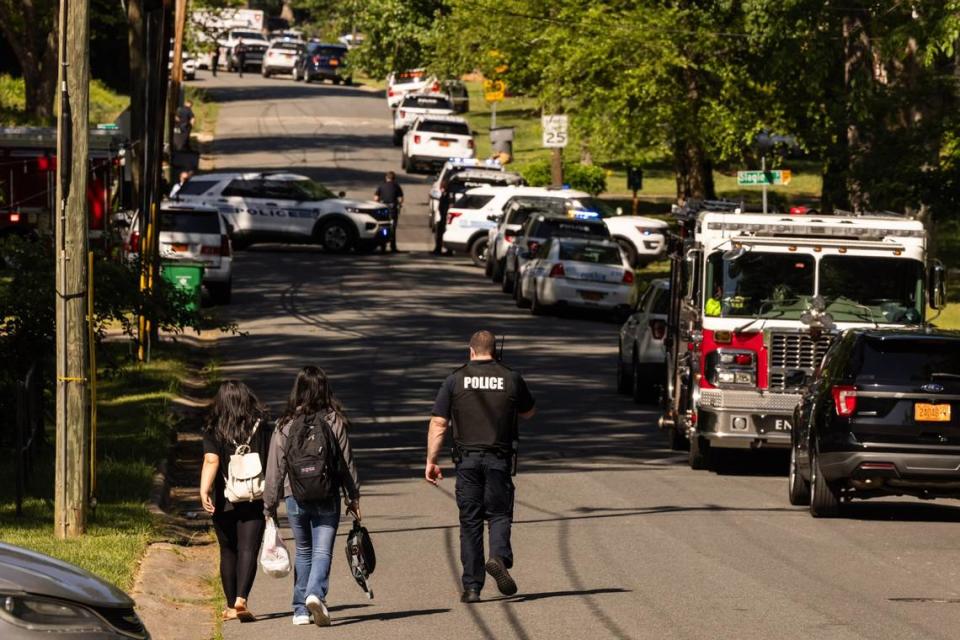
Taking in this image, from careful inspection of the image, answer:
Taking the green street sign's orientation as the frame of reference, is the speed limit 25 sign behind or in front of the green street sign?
behind

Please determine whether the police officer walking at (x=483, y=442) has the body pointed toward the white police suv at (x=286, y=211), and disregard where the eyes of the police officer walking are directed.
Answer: yes

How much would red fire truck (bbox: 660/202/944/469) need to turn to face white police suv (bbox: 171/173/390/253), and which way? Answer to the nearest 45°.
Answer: approximately 135° to its right

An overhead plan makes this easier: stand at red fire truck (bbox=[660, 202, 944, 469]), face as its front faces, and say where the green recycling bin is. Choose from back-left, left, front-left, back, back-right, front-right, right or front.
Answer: back-right

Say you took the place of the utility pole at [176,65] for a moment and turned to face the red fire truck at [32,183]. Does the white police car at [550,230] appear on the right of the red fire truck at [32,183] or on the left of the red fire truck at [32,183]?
left

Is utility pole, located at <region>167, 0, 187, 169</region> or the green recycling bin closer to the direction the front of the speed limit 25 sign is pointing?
the green recycling bin

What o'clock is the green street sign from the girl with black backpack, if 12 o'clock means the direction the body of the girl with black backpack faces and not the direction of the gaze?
The green street sign is roughly at 1 o'clock from the girl with black backpack.

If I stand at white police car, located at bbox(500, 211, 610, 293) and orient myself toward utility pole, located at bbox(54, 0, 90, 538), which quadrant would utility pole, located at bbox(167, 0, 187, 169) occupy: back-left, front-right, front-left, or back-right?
back-right

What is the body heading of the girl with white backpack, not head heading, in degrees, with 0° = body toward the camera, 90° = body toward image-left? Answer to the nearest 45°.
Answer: approximately 180°

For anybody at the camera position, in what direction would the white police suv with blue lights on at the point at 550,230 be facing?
facing away from the viewer

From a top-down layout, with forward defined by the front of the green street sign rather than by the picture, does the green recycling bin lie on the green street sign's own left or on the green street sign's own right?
on the green street sign's own right

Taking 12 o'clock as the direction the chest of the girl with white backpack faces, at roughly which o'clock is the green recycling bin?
The green recycling bin is roughly at 12 o'clock from the girl with white backpack.

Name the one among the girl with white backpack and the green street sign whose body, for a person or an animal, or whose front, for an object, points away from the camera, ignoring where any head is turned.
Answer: the girl with white backpack

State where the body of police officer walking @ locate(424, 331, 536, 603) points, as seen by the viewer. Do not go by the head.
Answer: away from the camera
